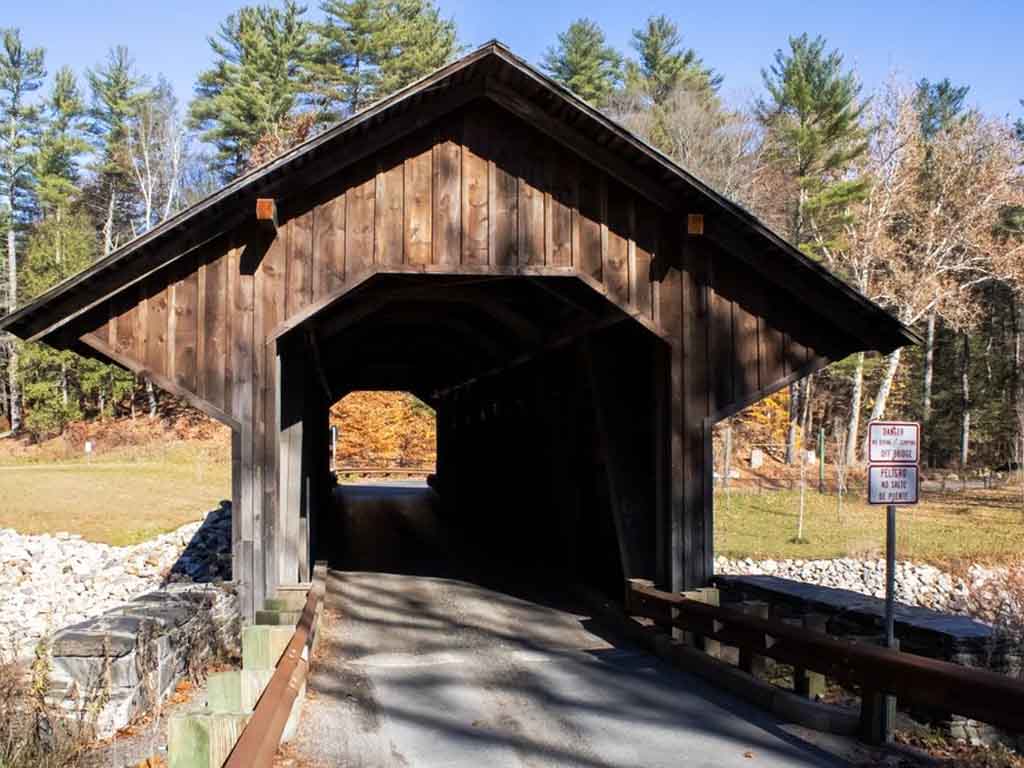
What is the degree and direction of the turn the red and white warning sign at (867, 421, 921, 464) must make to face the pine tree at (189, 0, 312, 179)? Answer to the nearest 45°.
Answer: approximately 135° to its right

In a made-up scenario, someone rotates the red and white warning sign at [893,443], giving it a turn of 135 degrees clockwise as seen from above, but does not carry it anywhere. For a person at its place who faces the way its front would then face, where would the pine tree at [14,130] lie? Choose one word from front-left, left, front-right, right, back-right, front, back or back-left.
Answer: front

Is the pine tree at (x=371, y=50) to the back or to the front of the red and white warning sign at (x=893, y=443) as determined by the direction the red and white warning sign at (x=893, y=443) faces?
to the back

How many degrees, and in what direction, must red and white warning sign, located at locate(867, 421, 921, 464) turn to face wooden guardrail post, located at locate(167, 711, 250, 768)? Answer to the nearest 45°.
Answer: approximately 45° to its right

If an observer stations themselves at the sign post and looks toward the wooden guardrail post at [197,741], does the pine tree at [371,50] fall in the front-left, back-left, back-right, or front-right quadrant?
back-right

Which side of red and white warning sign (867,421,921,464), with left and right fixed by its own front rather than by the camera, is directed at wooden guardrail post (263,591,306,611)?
right

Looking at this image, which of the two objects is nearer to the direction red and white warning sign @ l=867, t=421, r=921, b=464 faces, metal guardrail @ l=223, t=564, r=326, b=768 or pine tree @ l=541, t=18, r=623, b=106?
the metal guardrail

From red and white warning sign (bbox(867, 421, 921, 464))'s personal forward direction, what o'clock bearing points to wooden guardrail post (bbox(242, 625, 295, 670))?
The wooden guardrail post is roughly at 2 o'clock from the red and white warning sign.

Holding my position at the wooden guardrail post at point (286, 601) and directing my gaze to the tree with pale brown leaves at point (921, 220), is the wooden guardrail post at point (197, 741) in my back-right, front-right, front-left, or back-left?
back-right

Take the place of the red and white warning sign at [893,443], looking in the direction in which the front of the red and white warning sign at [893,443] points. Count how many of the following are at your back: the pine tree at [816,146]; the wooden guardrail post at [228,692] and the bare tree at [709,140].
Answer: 2

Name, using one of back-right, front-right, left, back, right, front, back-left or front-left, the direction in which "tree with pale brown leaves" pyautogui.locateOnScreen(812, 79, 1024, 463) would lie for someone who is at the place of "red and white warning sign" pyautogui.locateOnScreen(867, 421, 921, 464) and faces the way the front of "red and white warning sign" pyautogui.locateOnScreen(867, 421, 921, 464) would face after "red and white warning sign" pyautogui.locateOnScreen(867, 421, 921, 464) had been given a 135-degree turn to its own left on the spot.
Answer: front-left

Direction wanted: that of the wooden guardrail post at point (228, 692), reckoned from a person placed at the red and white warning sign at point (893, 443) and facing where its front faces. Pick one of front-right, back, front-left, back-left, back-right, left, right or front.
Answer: front-right

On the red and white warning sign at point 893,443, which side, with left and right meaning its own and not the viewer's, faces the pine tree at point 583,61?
back

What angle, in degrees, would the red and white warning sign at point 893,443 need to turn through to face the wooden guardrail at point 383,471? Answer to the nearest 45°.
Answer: approximately 135° to its right
